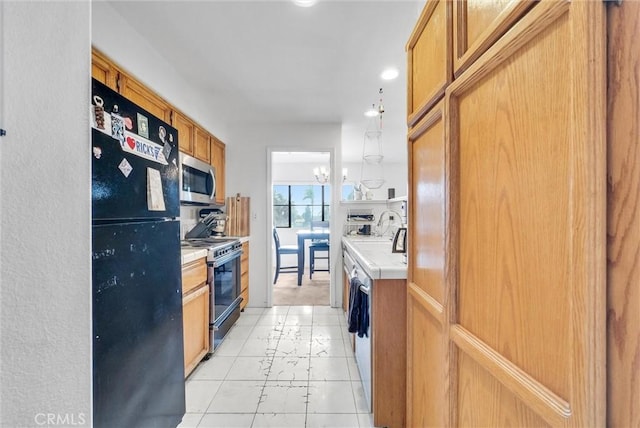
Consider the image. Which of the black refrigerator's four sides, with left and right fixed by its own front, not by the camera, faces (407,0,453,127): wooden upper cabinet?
front

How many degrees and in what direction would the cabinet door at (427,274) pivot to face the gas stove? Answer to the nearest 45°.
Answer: approximately 45° to its right

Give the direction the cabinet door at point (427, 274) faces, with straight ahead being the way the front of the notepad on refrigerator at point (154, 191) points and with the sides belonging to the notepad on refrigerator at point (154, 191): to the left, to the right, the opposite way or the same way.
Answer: the opposite way

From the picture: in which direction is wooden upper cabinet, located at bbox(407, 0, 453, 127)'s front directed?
to the viewer's left

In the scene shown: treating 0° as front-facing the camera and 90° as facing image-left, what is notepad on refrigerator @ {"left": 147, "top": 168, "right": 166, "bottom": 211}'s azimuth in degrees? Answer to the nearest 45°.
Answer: approximately 315°

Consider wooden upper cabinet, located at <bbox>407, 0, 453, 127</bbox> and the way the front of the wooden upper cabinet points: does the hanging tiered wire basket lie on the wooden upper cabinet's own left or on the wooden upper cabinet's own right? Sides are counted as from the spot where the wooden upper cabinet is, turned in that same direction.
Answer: on the wooden upper cabinet's own right

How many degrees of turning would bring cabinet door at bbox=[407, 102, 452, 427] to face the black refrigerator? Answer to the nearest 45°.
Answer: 0° — it already faces it

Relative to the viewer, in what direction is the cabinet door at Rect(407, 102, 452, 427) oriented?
to the viewer's left

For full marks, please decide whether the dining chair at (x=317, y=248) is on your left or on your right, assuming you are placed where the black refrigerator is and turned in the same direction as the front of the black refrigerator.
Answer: on your left

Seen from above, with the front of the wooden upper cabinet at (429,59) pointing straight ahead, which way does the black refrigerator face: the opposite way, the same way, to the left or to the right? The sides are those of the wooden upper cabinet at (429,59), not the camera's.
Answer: the opposite way

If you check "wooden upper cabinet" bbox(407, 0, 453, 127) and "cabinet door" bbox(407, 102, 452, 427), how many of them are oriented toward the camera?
0
